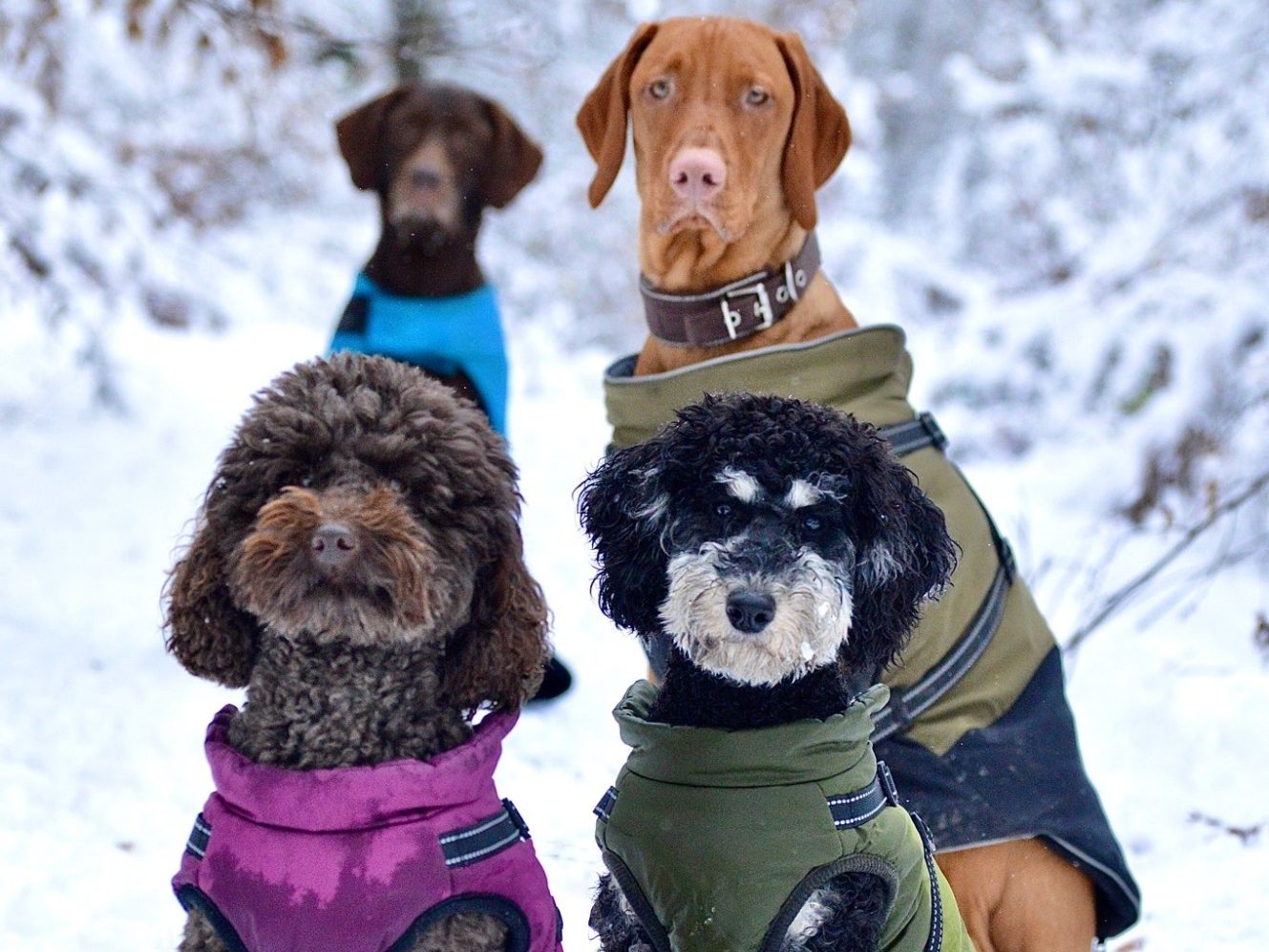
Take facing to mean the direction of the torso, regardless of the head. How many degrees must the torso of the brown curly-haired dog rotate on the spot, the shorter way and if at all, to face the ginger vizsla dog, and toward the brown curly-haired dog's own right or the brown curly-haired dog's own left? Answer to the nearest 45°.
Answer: approximately 90° to the brown curly-haired dog's own left

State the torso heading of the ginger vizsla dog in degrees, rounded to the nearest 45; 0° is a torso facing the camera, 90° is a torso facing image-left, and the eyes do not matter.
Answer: approximately 45°

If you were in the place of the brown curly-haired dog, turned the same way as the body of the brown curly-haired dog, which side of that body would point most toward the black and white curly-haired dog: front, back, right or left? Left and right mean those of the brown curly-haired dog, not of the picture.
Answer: left
